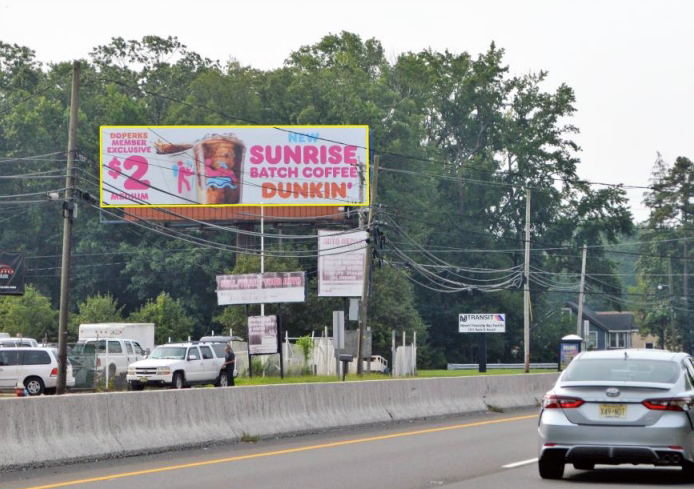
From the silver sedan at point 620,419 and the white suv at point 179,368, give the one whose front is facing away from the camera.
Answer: the silver sedan

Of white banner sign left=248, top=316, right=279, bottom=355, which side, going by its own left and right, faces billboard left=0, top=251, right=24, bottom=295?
right

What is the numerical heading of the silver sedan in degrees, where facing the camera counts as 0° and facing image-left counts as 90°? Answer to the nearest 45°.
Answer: approximately 180°

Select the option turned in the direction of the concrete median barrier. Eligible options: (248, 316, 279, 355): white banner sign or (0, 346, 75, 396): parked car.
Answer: the white banner sign

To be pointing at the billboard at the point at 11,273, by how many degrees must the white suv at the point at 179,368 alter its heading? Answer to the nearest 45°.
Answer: approximately 90° to its right

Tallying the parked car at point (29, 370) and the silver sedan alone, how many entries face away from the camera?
1

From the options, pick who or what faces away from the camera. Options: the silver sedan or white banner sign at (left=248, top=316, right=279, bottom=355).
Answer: the silver sedan

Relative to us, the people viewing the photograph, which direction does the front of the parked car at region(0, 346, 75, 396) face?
facing to the left of the viewer

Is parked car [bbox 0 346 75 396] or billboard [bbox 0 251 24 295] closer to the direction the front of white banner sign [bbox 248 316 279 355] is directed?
the parked car

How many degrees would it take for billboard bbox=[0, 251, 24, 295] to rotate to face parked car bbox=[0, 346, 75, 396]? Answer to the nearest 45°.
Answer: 0° — it already faces it

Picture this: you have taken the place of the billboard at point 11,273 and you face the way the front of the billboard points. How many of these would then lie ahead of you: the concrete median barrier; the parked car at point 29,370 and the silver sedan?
3

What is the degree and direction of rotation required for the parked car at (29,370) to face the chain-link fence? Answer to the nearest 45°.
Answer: approximately 135° to its right

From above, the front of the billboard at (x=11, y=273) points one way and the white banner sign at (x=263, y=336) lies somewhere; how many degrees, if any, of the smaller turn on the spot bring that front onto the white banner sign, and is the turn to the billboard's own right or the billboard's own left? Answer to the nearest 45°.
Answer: approximately 90° to the billboard's own left
